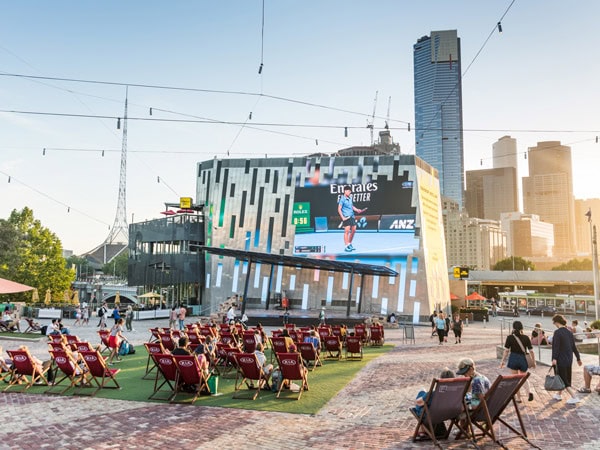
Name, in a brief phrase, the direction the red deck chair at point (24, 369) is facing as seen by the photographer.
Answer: facing away from the viewer and to the right of the viewer

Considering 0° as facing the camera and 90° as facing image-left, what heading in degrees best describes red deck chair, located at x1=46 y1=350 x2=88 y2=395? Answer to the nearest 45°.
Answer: approximately 225°

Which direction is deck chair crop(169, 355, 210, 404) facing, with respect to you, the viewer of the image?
facing away from the viewer and to the right of the viewer

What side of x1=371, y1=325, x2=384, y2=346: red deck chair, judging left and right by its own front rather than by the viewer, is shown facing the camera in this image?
back

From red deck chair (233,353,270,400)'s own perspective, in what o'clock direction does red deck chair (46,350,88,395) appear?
red deck chair (46,350,88,395) is roughly at 8 o'clock from red deck chair (233,353,270,400).

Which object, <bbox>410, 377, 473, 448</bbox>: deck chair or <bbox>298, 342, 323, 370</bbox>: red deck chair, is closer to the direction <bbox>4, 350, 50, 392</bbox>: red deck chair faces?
the red deck chair

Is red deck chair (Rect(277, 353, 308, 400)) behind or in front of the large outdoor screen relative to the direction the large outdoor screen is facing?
in front

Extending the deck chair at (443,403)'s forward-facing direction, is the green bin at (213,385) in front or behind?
in front

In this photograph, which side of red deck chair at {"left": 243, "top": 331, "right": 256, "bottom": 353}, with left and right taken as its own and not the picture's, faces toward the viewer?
back

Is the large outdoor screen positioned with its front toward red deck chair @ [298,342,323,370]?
yes

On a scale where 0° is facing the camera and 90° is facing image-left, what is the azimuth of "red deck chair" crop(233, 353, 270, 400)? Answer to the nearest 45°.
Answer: approximately 225°

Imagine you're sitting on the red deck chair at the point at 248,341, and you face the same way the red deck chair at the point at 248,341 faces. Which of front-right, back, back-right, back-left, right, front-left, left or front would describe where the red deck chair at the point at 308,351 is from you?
back-right

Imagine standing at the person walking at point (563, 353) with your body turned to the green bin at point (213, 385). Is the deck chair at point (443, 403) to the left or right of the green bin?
left

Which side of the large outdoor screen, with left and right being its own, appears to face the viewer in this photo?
front

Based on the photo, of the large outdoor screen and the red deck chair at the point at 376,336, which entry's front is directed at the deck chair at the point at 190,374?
the large outdoor screen

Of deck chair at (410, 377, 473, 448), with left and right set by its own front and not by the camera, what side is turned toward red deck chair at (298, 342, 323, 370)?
front

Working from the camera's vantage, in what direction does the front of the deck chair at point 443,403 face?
facing away from the viewer and to the left of the viewer

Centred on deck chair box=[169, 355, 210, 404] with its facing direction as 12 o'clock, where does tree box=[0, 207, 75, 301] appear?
The tree is roughly at 10 o'clock from the deck chair.

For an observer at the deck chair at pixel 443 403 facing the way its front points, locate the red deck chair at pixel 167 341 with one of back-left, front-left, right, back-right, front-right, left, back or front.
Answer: front
